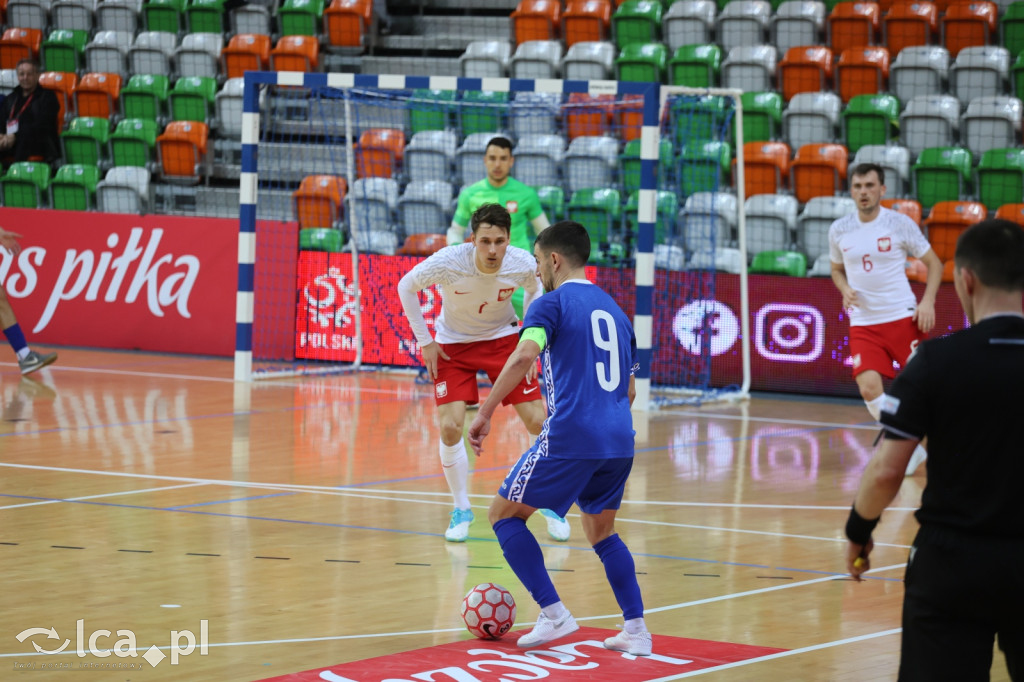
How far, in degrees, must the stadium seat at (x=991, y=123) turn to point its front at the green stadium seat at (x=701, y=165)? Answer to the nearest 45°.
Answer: approximately 90° to its right

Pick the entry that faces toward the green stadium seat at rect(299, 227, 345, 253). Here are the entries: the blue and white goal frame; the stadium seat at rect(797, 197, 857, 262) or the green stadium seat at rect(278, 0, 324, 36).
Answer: the green stadium seat at rect(278, 0, 324, 36)

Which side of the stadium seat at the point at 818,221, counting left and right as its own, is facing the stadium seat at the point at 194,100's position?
right

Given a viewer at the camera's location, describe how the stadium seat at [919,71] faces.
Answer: facing the viewer

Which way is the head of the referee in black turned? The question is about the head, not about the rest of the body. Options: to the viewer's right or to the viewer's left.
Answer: to the viewer's left

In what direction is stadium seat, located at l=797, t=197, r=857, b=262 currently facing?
toward the camera

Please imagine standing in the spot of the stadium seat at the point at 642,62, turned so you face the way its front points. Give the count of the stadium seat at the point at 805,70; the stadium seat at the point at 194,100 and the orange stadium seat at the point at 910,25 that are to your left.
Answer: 2

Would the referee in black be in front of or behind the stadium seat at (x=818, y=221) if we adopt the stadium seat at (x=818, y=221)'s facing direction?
in front

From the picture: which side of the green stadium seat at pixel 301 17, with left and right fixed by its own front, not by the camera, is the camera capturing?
front

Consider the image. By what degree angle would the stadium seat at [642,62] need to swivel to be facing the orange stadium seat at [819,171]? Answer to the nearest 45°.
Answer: approximately 45° to its left

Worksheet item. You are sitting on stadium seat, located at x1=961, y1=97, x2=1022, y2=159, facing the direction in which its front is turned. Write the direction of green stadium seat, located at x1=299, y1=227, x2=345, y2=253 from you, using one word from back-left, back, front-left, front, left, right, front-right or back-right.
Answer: right

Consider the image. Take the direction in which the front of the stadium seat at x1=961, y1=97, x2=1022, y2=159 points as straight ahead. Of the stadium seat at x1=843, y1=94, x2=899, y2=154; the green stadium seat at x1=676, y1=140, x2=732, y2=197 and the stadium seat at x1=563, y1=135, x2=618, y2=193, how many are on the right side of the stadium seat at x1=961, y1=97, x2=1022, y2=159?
3

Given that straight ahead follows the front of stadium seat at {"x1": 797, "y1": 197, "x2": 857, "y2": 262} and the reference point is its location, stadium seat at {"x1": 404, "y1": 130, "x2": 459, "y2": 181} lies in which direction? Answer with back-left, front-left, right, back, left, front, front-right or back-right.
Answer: right

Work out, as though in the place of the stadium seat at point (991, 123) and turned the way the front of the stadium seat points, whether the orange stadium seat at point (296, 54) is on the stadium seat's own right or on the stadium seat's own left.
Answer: on the stadium seat's own right

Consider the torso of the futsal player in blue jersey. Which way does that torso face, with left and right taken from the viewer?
facing away from the viewer and to the left of the viewer

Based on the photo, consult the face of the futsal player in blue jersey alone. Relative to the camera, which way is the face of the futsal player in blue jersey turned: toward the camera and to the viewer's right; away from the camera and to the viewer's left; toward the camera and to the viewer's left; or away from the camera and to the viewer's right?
away from the camera and to the viewer's left

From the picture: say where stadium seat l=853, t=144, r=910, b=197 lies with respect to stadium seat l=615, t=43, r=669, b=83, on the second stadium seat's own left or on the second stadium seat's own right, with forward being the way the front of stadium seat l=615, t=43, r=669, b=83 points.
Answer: on the second stadium seat's own left

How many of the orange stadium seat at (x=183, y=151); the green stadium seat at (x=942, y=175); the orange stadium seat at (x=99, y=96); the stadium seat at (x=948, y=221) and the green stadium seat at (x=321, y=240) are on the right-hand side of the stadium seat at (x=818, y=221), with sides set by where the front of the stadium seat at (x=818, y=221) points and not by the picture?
3
